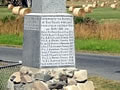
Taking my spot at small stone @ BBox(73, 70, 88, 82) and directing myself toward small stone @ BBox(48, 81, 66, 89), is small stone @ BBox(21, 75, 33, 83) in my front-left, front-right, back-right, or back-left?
front-right

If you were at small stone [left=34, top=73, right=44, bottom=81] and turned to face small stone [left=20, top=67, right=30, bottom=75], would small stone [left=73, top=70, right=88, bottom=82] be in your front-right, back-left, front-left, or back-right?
back-right

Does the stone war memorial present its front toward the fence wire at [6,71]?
no

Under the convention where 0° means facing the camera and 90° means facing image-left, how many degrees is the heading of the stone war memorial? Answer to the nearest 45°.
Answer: approximately 315°
